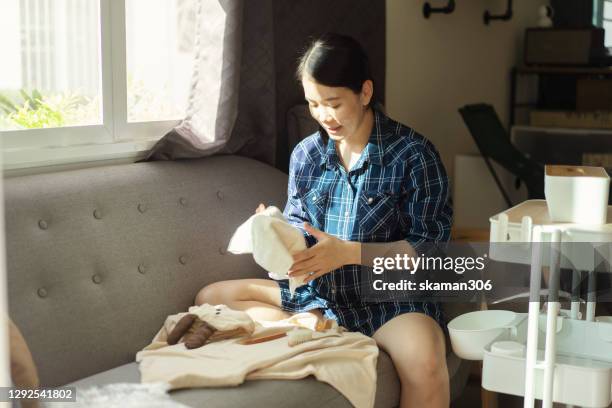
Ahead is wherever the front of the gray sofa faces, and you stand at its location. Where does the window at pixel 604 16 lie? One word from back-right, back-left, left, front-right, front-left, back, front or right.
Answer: left

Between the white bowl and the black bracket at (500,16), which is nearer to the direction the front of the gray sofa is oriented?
the white bowl

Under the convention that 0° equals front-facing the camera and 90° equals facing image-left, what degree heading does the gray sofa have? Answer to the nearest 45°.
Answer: approximately 315°

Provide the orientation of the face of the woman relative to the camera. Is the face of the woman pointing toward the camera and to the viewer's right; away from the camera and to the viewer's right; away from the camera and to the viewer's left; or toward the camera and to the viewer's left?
toward the camera and to the viewer's left

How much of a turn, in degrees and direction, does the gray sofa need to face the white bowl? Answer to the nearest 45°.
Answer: approximately 45° to its left

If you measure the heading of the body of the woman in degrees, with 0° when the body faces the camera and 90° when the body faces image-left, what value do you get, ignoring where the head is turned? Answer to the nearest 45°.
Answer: approximately 45°

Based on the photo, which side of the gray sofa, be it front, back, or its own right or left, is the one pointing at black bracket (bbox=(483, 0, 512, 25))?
left
